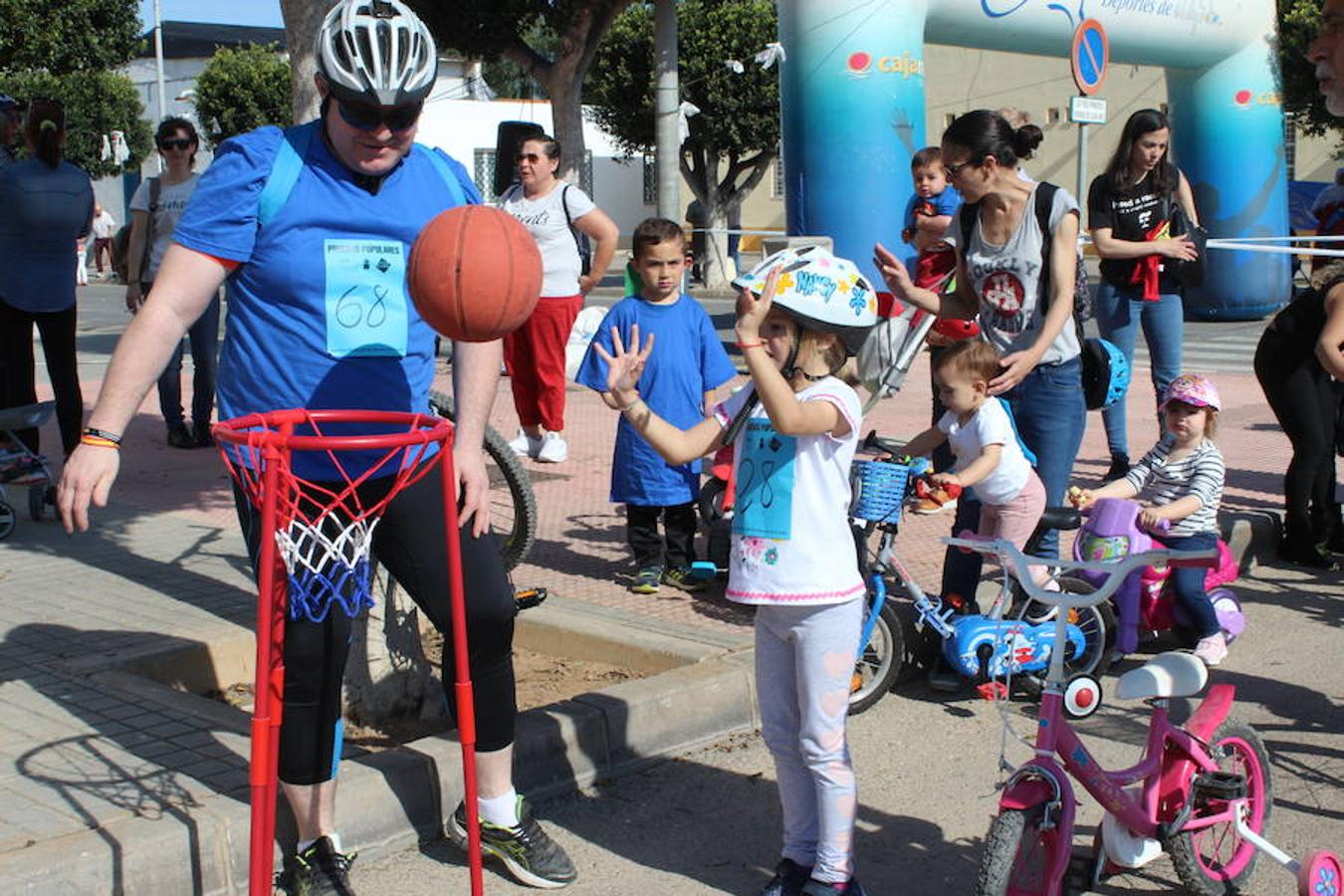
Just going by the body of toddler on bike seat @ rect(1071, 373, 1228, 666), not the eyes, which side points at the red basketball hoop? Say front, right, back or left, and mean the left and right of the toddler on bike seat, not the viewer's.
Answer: front

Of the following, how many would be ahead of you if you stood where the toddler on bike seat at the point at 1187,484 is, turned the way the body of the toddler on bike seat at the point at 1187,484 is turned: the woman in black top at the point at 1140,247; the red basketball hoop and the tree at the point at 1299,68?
1

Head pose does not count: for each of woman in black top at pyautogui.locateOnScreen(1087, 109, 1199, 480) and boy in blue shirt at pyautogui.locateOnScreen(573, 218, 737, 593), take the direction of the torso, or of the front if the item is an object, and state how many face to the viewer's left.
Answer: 0

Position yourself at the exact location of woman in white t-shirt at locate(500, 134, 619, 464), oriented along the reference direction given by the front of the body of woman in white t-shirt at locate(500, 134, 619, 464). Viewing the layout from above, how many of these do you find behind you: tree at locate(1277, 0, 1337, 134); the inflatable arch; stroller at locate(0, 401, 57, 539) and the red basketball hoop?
2

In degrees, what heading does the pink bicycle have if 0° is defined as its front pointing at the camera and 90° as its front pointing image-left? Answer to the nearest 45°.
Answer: approximately 45°

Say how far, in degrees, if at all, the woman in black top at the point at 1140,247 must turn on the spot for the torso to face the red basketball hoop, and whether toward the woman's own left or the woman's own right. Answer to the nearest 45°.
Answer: approximately 45° to the woman's own right

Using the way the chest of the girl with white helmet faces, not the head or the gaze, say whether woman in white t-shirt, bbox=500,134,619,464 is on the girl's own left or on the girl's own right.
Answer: on the girl's own right

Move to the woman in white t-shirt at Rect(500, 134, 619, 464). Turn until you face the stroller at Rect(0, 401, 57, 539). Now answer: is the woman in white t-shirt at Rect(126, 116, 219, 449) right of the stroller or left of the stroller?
right
